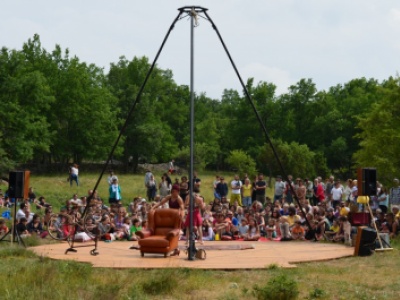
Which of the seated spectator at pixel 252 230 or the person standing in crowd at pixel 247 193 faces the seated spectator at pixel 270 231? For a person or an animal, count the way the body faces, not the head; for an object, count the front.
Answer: the person standing in crowd

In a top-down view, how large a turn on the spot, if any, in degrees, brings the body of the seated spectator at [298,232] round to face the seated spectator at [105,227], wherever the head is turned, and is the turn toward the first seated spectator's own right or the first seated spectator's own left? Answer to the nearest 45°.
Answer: approximately 90° to the first seated spectator's own right

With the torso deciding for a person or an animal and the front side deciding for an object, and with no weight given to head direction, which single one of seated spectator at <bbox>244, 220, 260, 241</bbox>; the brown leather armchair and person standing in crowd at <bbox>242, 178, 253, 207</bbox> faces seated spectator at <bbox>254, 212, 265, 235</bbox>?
the person standing in crowd

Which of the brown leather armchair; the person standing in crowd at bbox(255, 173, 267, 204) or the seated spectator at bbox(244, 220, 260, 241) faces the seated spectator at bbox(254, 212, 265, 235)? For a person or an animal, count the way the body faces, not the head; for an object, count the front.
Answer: the person standing in crowd

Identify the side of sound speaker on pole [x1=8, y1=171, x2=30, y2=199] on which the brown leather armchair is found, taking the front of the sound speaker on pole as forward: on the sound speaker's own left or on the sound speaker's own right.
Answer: on the sound speaker's own left

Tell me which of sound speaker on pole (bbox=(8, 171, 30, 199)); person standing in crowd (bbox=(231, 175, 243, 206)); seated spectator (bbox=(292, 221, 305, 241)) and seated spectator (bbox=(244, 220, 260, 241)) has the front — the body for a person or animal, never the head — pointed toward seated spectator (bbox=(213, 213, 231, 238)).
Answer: the person standing in crowd

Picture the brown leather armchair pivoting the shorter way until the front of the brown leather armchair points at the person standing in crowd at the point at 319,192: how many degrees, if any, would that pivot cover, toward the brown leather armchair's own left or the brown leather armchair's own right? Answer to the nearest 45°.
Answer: approximately 180°

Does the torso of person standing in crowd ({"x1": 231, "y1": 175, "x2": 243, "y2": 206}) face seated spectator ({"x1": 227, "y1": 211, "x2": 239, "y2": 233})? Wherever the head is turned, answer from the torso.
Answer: yes

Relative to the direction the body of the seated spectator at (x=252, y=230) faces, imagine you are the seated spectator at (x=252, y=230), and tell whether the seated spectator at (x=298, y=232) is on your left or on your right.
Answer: on your left

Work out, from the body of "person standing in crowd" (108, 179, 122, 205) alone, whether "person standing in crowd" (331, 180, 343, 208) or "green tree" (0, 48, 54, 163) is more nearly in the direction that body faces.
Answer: the person standing in crowd

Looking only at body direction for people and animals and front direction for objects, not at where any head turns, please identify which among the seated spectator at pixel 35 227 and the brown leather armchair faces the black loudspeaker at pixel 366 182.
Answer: the seated spectator

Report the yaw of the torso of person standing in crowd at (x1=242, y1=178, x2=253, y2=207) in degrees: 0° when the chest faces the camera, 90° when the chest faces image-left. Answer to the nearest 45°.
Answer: approximately 0°

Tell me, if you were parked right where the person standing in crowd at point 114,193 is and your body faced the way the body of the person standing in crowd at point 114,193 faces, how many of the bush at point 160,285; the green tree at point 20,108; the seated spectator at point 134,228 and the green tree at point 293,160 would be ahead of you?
2

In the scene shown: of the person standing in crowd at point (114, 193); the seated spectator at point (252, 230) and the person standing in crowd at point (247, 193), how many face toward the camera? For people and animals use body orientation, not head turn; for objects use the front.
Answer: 3

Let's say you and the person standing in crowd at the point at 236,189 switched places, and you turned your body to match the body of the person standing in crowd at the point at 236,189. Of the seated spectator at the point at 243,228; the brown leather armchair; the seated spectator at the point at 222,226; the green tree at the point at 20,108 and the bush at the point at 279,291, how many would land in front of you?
4
